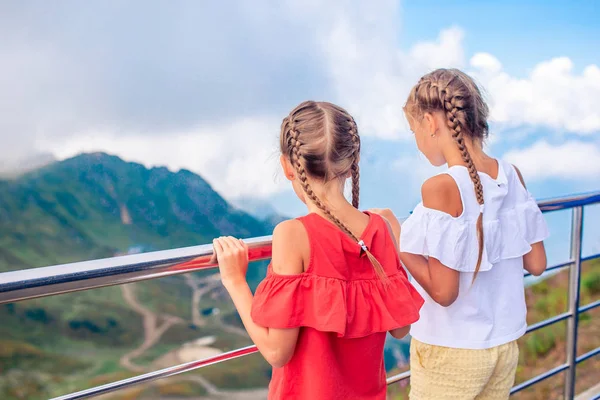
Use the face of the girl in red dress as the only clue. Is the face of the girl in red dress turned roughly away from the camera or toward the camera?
away from the camera

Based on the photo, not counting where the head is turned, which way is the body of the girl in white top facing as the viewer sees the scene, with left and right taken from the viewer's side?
facing away from the viewer and to the left of the viewer

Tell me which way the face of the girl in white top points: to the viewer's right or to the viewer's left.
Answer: to the viewer's left
